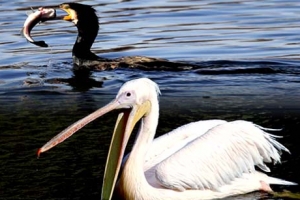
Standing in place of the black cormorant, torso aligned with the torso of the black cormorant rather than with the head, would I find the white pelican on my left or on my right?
on my left

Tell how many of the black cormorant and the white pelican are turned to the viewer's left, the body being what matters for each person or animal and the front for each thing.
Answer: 2

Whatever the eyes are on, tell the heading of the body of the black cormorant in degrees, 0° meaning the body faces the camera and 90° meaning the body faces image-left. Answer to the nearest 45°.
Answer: approximately 90°

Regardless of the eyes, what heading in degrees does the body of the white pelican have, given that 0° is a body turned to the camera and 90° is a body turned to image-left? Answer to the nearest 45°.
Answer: approximately 90°

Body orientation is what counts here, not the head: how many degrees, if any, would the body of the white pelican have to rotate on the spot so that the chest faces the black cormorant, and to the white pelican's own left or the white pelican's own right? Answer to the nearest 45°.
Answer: approximately 90° to the white pelican's own right
